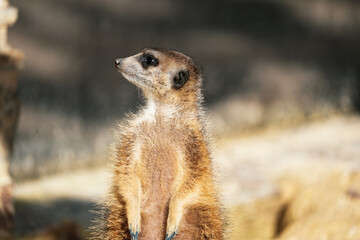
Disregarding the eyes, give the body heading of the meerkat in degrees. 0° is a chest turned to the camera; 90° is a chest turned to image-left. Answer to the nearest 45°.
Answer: approximately 45°
